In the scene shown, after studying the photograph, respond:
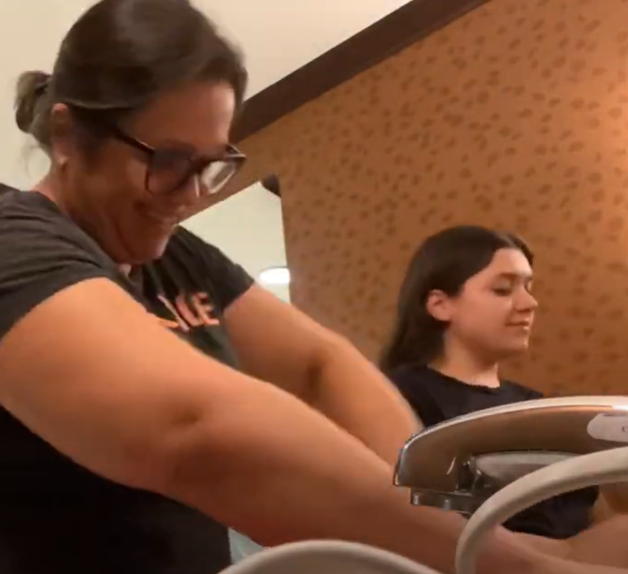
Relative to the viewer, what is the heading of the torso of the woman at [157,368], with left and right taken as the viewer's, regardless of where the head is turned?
facing the viewer and to the right of the viewer

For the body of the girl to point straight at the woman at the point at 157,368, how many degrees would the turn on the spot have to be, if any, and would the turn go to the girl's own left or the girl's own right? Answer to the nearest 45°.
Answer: approximately 45° to the girl's own right

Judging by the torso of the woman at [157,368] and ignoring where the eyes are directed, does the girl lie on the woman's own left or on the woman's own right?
on the woman's own left

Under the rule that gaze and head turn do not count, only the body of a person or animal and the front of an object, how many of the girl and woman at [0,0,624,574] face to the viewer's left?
0

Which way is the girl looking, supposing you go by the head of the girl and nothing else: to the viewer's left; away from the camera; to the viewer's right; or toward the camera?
to the viewer's right

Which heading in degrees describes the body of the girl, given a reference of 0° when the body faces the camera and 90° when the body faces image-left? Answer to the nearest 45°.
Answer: approximately 315°
